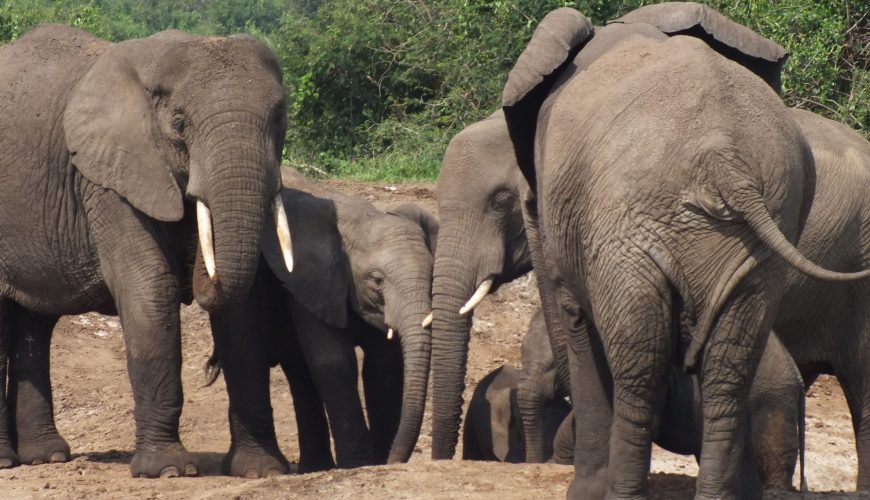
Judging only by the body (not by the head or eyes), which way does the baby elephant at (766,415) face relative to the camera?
to the viewer's left

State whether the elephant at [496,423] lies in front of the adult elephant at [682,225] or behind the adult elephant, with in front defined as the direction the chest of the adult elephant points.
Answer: in front

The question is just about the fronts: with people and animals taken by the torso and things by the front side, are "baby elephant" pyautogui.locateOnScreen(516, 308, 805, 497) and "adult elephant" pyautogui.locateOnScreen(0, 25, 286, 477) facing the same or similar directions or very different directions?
very different directions

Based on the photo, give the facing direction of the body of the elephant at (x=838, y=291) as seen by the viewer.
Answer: to the viewer's left

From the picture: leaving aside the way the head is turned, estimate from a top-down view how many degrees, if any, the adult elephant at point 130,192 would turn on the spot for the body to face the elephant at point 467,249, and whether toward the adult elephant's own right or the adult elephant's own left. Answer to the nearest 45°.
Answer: approximately 45° to the adult elephant's own left

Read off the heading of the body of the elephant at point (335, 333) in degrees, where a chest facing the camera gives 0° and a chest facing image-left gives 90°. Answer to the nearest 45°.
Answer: approximately 315°
